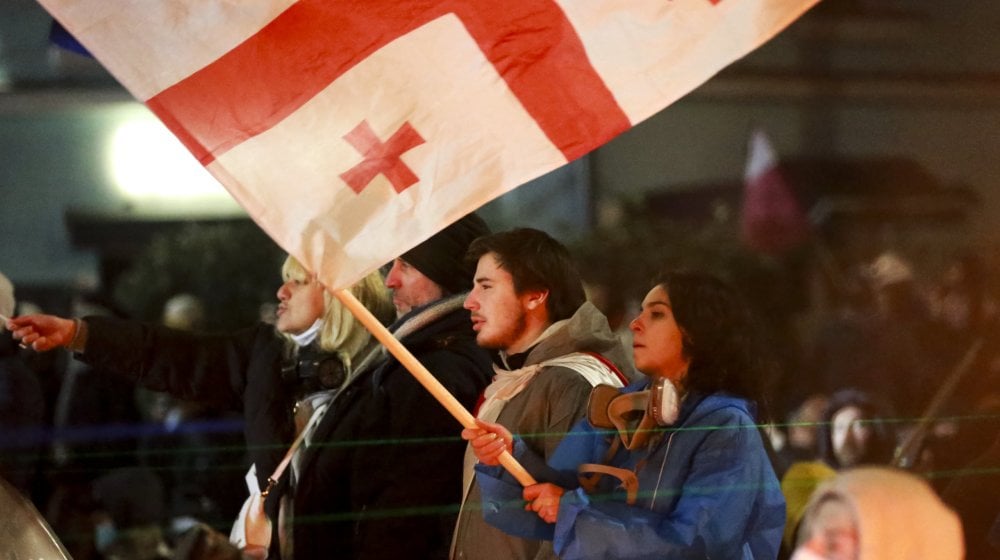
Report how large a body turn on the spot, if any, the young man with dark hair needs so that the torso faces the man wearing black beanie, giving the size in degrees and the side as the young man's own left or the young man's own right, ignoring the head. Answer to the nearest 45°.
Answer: approximately 45° to the young man's own right

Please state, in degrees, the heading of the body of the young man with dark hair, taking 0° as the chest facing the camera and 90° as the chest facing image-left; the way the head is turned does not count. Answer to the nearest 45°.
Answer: approximately 90°

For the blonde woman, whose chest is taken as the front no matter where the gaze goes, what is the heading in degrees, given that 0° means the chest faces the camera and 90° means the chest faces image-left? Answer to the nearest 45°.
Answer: approximately 45°

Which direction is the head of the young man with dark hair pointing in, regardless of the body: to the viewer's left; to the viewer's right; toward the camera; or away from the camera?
to the viewer's left

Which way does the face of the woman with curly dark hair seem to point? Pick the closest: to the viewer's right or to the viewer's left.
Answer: to the viewer's left

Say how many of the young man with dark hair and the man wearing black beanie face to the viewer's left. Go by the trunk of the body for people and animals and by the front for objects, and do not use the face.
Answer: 2

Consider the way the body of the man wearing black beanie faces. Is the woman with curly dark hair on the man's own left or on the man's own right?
on the man's own left

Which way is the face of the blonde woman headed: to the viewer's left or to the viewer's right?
to the viewer's left

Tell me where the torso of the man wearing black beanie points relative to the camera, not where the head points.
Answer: to the viewer's left
